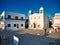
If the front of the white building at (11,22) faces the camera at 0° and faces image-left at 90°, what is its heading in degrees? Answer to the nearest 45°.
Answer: approximately 315°
